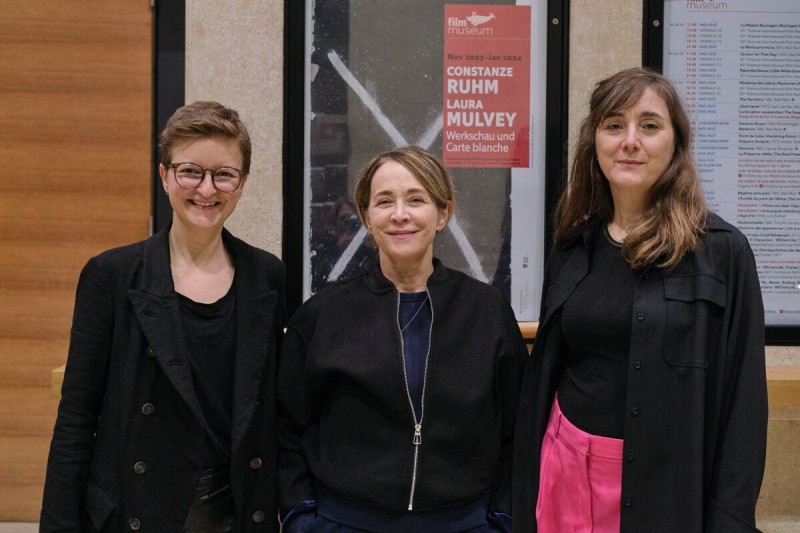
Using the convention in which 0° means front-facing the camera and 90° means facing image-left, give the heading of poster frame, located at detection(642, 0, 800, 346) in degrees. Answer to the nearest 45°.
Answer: approximately 0°

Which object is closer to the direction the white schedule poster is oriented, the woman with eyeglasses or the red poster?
the woman with eyeglasses

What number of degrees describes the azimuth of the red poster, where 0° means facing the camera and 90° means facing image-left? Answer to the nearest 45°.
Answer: approximately 0°

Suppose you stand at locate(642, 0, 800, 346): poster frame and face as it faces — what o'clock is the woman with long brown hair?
The woman with long brown hair is roughly at 12 o'clock from the poster frame.

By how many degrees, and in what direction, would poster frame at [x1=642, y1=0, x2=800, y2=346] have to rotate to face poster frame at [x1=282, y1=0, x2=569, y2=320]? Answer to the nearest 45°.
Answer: approximately 90° to its right

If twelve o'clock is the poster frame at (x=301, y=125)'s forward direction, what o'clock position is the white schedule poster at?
The white schedule poster is roughly at 9 o'clock from the poster frame.

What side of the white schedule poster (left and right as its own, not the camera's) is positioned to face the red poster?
right
